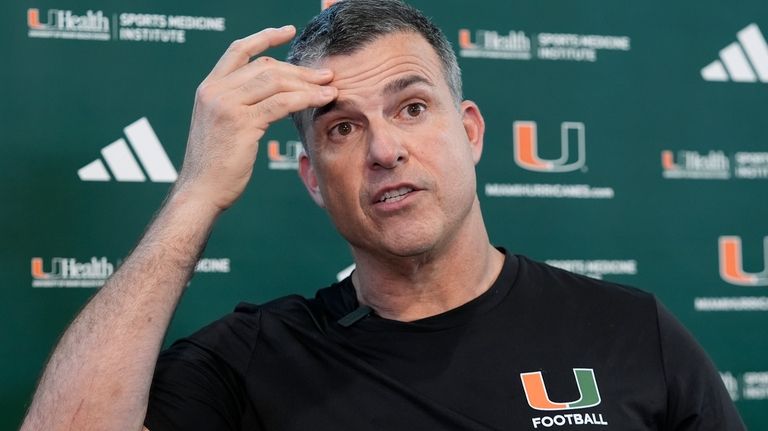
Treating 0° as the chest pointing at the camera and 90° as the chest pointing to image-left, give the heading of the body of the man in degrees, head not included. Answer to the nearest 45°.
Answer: approximately 0°
